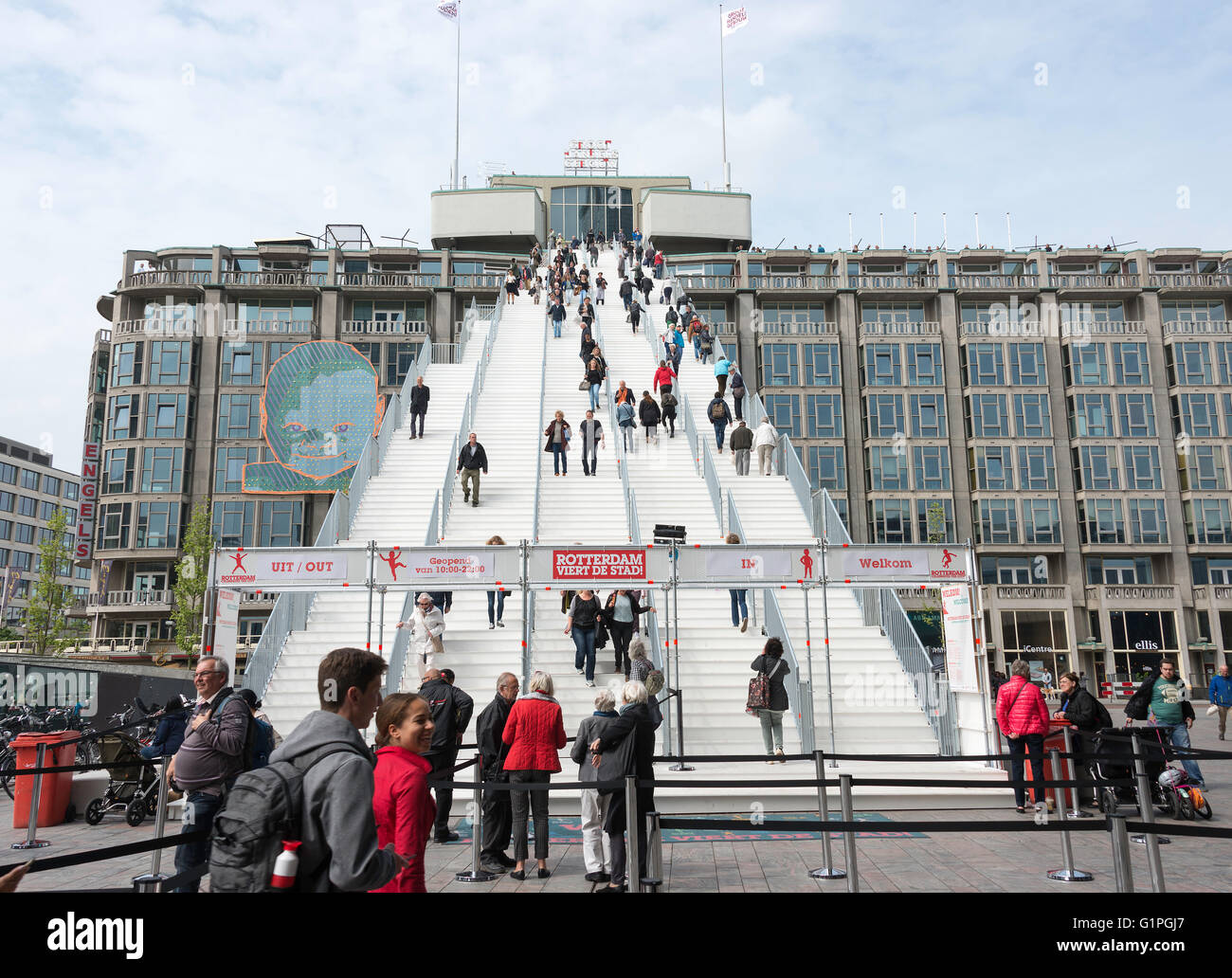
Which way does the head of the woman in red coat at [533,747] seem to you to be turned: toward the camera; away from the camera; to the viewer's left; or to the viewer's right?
away from the camera

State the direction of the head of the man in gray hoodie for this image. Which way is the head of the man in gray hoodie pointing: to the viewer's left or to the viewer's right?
to the viewer's right

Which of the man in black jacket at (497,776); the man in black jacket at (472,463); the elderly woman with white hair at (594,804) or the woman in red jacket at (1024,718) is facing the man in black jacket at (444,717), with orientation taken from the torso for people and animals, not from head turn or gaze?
the man in black jacket at (472,463)

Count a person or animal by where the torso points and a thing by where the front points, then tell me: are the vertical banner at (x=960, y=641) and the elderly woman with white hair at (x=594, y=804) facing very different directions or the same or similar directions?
very different directions

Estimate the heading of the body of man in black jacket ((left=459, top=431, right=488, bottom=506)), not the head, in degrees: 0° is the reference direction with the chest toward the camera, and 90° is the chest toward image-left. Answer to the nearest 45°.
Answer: approximately 0°

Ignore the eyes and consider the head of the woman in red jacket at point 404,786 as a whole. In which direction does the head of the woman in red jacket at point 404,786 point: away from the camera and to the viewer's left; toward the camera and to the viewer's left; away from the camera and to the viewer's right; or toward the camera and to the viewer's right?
toward the camera and to the viewer's right

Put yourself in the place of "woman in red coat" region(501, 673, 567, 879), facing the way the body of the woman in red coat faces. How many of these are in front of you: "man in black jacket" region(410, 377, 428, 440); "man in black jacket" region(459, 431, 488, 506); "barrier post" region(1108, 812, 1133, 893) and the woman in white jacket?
3

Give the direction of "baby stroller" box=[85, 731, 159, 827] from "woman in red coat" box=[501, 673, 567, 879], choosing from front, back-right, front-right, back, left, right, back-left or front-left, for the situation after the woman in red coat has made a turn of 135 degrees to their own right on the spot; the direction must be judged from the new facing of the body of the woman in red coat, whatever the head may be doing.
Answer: back

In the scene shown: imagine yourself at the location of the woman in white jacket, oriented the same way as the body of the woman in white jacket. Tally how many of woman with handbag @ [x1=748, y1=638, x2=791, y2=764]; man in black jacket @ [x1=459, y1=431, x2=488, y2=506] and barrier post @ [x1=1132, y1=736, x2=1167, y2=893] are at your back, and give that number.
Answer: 1

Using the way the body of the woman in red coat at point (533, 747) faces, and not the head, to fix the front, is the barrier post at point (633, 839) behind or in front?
behind

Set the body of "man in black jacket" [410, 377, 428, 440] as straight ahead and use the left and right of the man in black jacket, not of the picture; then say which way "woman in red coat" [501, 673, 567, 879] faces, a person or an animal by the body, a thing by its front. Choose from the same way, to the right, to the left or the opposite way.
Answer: the opposite way

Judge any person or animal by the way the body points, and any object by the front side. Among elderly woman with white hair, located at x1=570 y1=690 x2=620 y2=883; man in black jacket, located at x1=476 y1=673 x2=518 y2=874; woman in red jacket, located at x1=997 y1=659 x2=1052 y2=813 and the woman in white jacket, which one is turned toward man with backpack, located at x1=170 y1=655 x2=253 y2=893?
the woman in white jacket

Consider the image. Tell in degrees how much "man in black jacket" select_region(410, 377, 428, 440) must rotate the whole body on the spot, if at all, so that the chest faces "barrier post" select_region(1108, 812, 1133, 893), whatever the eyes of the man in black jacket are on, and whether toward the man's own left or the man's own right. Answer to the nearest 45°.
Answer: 0° — they already face it
